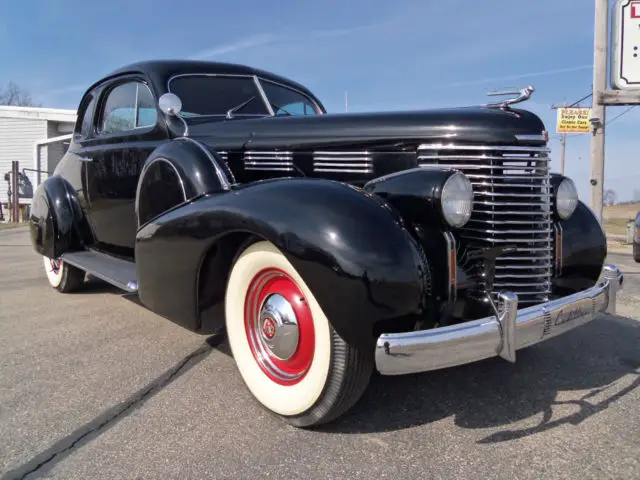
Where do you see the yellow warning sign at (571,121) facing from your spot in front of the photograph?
facing the viewer

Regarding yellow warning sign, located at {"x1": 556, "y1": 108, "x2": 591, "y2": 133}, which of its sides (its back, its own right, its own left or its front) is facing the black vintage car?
front

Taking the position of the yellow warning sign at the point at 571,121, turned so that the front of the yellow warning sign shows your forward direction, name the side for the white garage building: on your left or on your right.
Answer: on your right

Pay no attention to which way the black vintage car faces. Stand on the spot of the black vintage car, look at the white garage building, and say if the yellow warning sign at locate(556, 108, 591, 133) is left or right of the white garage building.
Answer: right

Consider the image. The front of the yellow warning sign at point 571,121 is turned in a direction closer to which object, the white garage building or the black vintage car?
the black vintage car

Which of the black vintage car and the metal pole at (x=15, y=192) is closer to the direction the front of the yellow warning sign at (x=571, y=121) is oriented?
the black vintage car

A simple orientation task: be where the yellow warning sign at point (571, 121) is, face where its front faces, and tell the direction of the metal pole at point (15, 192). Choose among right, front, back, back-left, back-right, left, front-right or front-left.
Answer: front-right

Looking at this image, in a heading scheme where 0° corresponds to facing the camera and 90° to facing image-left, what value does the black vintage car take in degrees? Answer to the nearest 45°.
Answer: approximately 315°

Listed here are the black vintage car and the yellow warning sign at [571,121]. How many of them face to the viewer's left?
0

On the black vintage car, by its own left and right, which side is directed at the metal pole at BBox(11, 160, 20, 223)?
back
